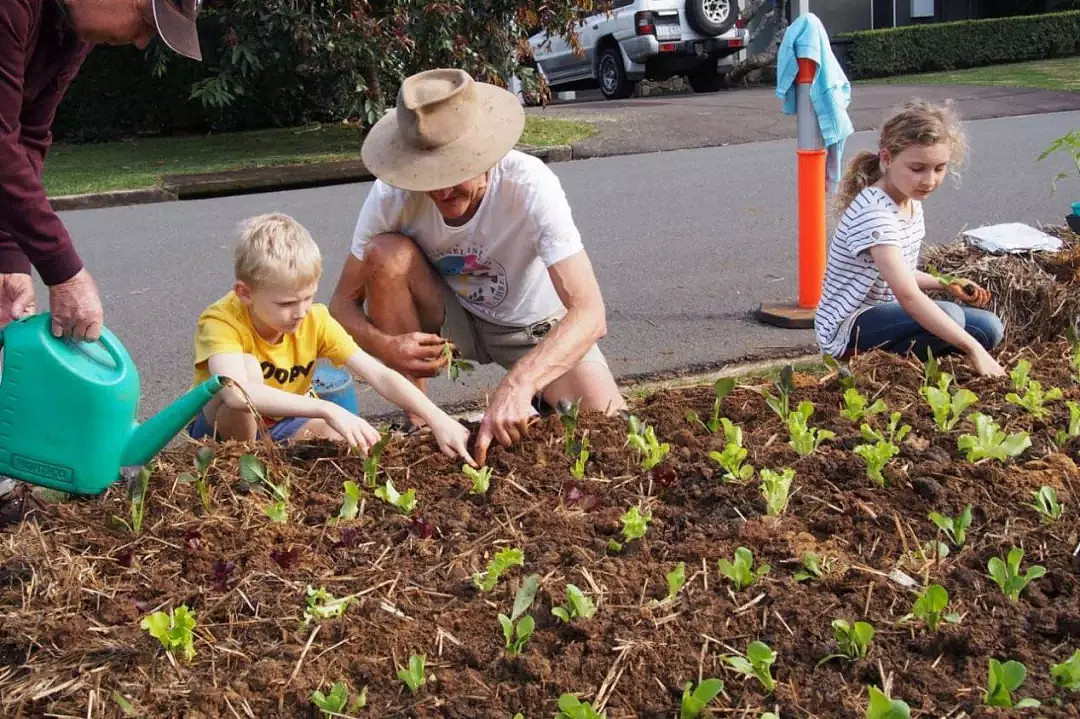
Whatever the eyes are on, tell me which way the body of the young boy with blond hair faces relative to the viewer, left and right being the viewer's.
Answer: facing the viewer and to the right of the viewer

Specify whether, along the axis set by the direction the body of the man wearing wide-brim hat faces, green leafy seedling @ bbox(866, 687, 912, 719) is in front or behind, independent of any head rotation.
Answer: in front

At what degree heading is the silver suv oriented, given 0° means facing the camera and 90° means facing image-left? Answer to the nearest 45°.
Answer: approximately 135°

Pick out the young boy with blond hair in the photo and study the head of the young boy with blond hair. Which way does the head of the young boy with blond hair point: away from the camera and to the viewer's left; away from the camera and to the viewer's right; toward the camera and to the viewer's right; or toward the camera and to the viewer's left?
toward the camera and to the viewer's right

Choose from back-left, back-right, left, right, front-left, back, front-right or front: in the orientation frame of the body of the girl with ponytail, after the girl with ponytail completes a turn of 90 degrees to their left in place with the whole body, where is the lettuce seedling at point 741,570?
back-right

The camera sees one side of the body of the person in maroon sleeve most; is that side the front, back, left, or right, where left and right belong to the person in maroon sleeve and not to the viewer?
right

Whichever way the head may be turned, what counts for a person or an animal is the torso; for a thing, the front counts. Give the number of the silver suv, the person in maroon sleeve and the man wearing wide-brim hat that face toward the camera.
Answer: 1

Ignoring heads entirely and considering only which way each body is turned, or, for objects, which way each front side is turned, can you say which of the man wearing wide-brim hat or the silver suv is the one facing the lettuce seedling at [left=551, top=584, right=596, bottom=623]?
the man wearing wide-brim hat

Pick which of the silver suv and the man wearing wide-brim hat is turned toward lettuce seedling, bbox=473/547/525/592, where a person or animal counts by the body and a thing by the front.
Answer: the man wearing wide-brim hat

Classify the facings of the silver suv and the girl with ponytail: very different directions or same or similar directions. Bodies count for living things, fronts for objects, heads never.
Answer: very different directions

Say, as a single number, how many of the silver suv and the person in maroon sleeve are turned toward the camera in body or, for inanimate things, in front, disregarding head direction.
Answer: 0

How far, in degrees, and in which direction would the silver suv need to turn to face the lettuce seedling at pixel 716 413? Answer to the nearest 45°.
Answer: approximately 135° to its left

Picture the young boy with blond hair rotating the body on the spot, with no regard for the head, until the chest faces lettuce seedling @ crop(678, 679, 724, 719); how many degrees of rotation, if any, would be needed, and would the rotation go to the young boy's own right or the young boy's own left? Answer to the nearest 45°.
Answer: approximately 45° to the young boy's own right

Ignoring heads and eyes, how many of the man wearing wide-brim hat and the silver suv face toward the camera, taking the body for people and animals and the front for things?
1

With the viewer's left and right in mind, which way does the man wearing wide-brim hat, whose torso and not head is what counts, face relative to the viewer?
facing the viewer

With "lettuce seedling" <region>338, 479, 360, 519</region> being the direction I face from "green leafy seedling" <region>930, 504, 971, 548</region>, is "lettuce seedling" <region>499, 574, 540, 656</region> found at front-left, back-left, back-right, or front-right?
front-left
